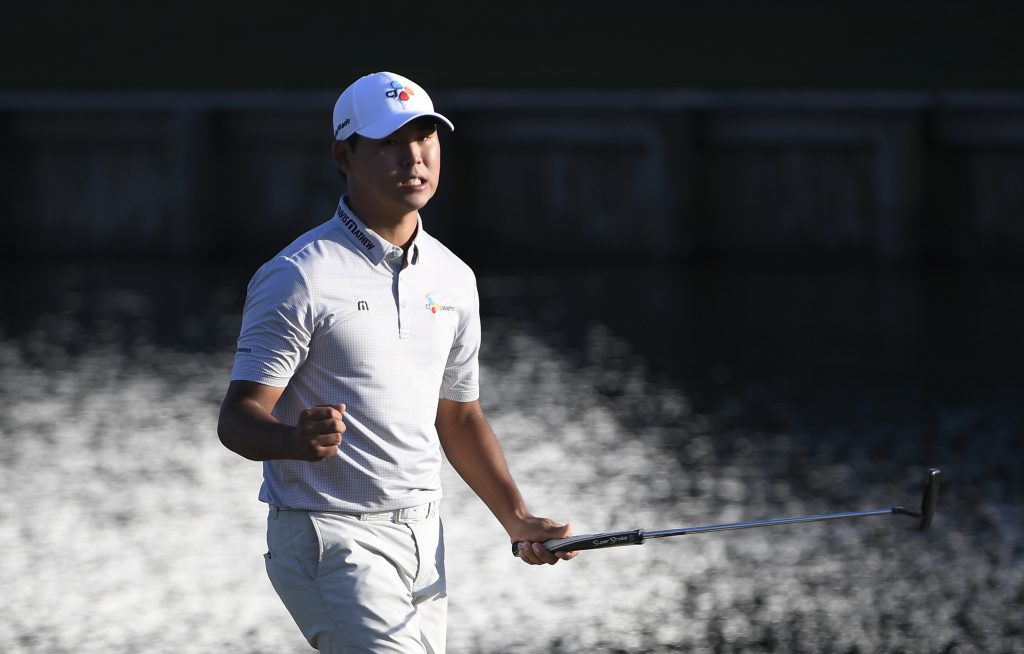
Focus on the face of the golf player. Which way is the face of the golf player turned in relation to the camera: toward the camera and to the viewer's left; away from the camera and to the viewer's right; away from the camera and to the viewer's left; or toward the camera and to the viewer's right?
toward the camera and to the viewer's right

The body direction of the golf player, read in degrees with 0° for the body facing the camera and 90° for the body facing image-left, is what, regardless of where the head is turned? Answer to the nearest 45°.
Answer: approximately 315°
